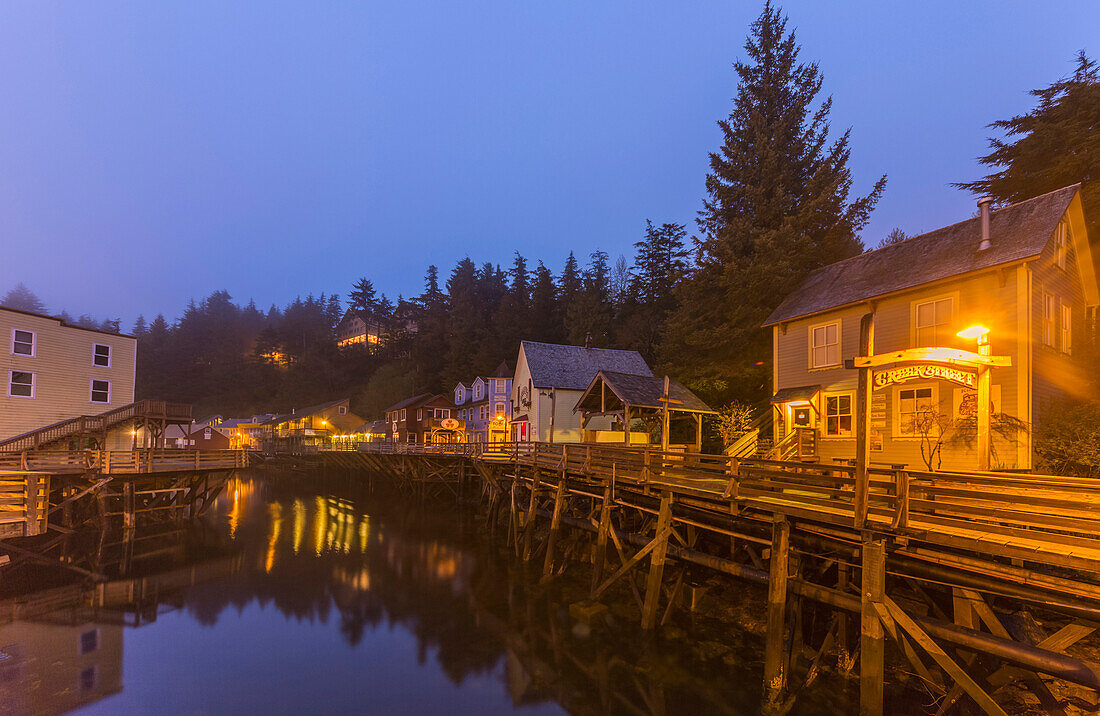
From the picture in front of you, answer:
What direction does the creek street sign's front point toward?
toward the camera

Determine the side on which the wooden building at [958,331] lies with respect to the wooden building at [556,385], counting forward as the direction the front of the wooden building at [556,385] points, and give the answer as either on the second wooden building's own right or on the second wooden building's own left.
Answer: on the second wooden building's own left

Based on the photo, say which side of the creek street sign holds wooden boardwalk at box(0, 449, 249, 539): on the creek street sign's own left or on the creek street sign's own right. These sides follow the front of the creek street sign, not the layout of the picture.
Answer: on the creek street sign's own right

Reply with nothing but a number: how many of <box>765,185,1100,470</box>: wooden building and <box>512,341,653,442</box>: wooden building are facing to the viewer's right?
0

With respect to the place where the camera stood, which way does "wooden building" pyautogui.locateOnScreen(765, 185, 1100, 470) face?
facing the viewer and to the left of the viewer

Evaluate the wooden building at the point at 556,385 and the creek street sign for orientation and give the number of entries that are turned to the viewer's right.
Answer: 0

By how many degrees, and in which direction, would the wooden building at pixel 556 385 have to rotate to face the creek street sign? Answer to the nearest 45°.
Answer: approximately 45° to its left
